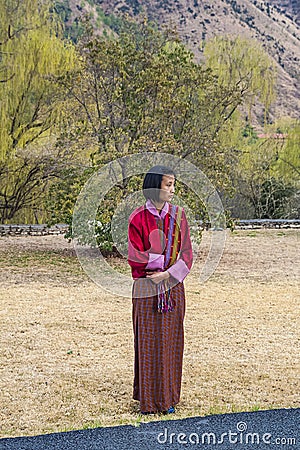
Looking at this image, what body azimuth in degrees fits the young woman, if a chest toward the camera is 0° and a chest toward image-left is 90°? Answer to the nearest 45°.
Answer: approximately 315°

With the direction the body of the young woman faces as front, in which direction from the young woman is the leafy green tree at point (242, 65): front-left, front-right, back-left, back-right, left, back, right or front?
back-left

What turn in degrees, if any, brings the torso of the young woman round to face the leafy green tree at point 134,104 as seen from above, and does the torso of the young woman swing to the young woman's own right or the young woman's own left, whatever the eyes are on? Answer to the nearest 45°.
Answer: approximately 135° to the young woman's own left

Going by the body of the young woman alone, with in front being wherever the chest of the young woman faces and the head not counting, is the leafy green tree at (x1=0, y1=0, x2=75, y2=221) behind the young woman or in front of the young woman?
behind
